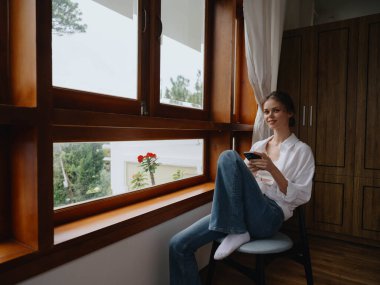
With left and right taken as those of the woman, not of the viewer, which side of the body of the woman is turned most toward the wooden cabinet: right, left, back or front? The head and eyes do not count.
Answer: back

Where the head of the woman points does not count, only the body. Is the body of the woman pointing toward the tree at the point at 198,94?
no

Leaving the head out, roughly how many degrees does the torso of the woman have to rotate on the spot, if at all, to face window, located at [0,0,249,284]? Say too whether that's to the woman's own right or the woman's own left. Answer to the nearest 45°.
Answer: approximately 45° to the woman's own right

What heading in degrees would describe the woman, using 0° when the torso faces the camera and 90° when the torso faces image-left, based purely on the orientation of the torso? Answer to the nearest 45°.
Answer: approximately 45°

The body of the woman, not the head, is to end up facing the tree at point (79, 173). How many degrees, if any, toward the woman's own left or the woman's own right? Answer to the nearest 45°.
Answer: approximately 45° to the woman's own right
